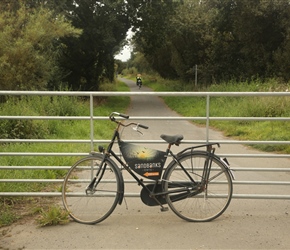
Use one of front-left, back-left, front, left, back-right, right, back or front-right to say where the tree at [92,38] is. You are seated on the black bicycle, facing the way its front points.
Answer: right

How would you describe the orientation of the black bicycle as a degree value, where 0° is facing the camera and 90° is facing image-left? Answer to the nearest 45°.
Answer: approximately 90°
